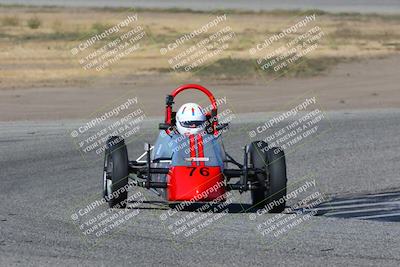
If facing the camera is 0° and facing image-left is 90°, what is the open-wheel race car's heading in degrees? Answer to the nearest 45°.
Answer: approximately 0°
